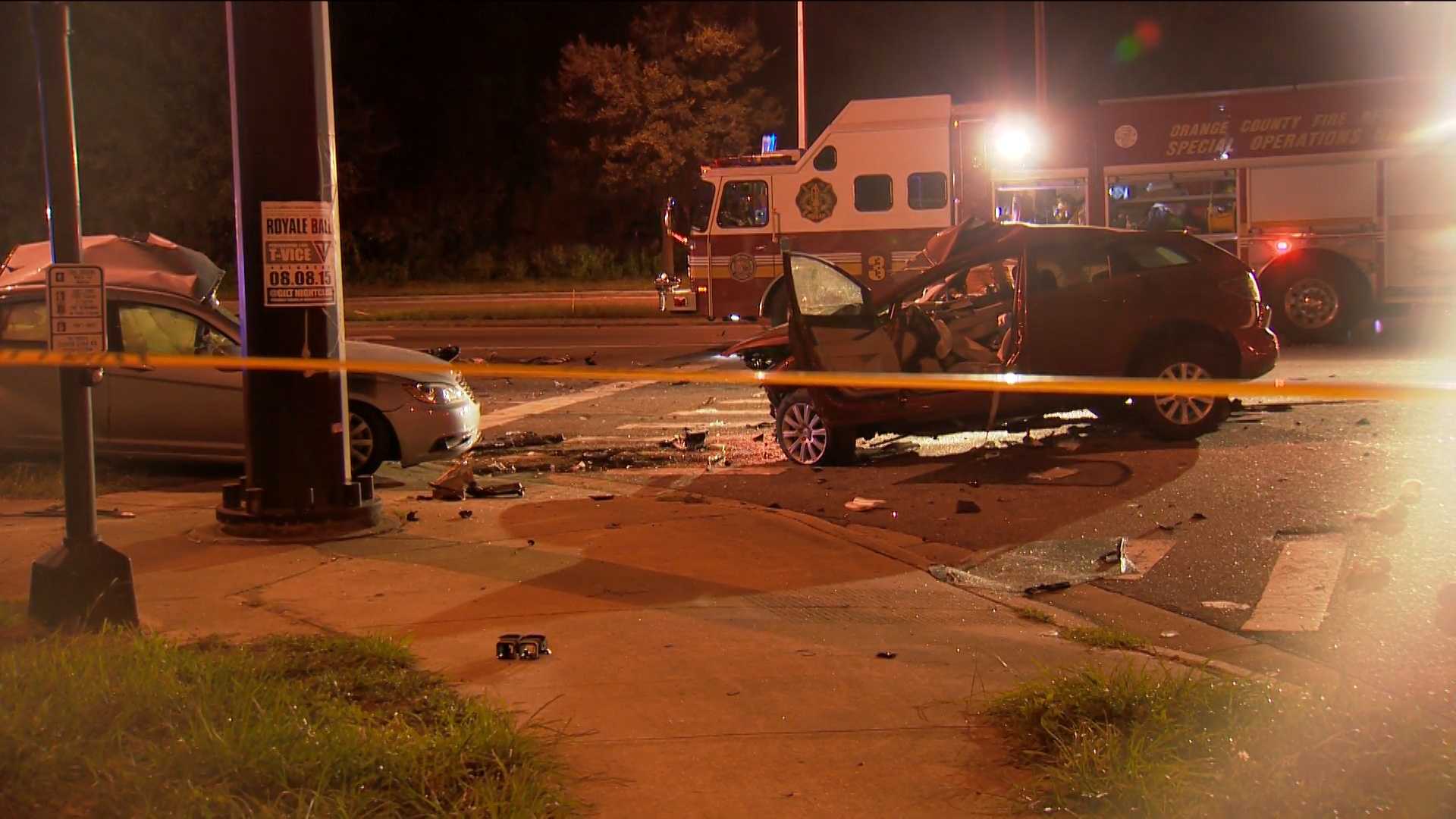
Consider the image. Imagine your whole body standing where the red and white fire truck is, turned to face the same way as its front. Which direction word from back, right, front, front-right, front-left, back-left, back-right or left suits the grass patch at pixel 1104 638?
left

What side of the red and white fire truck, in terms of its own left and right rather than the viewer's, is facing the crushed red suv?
left

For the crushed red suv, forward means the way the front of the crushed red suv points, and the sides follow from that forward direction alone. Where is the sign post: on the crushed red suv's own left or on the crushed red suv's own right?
on the crushed red suv's own left

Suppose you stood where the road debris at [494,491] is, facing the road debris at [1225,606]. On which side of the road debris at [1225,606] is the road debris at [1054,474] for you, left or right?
left

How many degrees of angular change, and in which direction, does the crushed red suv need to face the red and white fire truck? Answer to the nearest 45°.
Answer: approximately 90° to its right

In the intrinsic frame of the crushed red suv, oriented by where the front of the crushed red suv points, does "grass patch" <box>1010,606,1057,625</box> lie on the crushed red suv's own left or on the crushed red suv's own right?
on the crushed red suv's own left

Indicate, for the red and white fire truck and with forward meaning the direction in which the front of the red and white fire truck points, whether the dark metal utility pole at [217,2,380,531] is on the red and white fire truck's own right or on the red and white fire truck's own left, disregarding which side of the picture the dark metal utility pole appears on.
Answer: on the red and white fire truck's own left

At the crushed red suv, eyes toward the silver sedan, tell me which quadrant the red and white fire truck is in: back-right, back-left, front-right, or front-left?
back-right

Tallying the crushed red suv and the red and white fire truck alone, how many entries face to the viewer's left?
2

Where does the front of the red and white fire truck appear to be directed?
to the viewer's left

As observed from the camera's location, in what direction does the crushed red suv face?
facing to the left of the viewer
